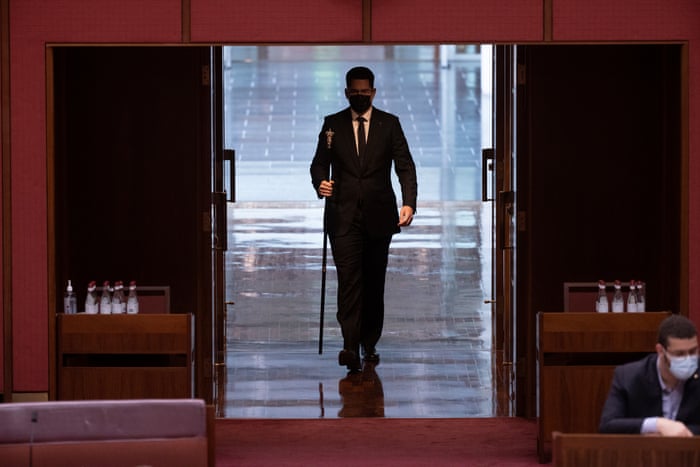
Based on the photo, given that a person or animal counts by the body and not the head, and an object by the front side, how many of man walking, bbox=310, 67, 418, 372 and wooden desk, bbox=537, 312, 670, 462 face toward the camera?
2

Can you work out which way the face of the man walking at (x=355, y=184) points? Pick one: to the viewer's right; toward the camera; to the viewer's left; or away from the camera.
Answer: toward the camera

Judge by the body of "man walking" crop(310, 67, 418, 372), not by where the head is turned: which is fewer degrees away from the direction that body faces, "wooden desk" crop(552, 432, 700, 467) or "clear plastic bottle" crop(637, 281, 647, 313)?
the wooden desk

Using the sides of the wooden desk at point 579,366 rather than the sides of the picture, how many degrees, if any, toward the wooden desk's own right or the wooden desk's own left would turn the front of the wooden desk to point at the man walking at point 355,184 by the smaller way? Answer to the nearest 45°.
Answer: approximately 135° to the wooden desk's own right

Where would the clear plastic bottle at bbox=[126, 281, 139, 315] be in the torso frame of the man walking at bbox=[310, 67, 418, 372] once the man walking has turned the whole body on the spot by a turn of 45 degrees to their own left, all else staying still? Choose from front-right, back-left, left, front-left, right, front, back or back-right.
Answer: right

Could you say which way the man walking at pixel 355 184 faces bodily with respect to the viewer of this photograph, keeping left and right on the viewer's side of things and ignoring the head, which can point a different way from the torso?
facing the viewer

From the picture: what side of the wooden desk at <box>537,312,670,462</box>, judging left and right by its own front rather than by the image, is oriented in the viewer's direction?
front

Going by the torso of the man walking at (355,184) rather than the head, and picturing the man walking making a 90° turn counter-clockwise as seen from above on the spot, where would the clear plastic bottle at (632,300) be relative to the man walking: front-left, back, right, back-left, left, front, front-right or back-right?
front-right

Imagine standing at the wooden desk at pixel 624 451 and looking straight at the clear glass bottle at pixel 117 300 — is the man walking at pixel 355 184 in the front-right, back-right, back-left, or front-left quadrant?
front-right

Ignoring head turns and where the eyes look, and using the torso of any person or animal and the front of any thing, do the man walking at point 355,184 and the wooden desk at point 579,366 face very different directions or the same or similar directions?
same or similar directions

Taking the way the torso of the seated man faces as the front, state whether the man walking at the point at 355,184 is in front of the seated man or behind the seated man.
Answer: behind

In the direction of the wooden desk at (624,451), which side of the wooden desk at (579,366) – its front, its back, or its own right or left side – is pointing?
front
